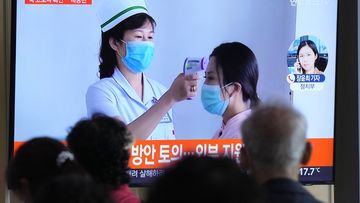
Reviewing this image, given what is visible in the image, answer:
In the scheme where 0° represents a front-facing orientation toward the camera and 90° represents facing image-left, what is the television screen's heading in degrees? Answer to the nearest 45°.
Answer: approximately 0°

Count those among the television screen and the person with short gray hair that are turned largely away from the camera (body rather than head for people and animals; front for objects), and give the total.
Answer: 1

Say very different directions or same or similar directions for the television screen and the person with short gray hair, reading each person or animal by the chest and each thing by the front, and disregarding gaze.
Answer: very different directions

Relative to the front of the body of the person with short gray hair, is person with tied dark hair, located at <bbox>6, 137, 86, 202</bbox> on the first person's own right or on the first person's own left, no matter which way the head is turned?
on the first person's own left

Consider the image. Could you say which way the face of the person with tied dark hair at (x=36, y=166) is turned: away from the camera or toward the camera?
away from the camera

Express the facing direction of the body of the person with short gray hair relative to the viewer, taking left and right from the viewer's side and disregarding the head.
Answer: facing away from the viewer

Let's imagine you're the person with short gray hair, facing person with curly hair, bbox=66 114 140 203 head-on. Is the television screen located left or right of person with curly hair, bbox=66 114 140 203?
right

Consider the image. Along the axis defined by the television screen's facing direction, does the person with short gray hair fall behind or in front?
in front

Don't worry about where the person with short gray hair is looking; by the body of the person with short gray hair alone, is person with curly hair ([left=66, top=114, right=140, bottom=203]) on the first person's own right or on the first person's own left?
on the first person's own left

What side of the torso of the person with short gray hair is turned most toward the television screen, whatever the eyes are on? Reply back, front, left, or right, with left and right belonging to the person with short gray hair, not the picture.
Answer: front

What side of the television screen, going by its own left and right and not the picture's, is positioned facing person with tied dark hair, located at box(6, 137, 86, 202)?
front

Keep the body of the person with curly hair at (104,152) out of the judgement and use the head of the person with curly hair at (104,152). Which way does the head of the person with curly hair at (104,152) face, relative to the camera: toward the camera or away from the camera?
away from the camera

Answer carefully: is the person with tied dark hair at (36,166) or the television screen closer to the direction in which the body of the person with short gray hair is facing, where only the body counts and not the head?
the television screen
